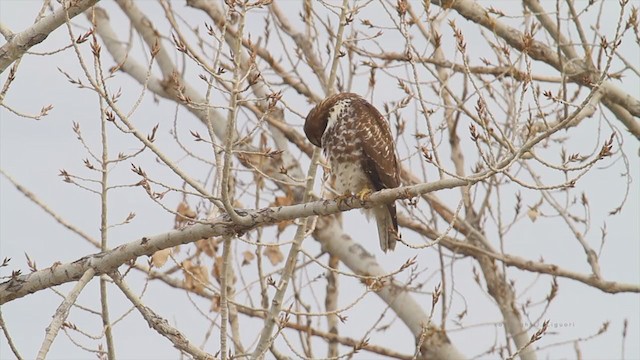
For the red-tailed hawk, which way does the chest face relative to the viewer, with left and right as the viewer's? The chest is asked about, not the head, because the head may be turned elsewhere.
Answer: facing the viewer and to the left of the viewer
